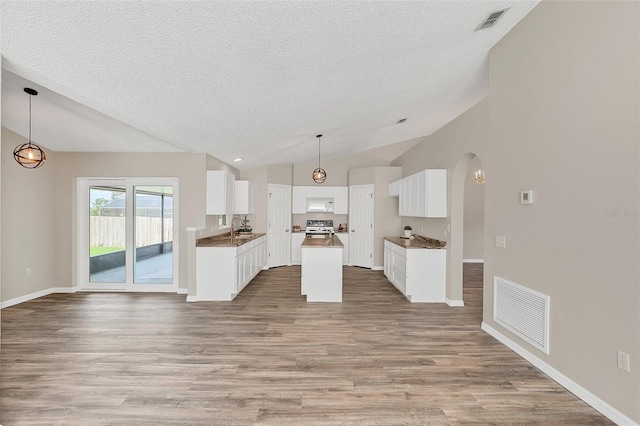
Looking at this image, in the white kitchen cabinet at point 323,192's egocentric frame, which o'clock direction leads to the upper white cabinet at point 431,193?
The upper white cabinet is roughly at 11 o'clock from the white kitchen cabinet.

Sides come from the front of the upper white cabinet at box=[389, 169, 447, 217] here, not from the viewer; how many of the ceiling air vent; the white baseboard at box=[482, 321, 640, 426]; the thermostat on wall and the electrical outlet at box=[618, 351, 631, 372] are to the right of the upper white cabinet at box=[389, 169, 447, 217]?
0

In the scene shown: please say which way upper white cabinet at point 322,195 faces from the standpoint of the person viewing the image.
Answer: facing the viewer

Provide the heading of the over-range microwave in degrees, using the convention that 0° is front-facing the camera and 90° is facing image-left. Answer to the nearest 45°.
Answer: approximately 0°

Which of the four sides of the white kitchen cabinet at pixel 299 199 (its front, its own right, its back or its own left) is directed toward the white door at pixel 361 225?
left

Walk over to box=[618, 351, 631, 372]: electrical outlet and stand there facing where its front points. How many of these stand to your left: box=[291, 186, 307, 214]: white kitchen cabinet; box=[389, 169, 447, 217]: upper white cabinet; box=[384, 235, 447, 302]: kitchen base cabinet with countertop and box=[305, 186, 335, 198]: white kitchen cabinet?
0

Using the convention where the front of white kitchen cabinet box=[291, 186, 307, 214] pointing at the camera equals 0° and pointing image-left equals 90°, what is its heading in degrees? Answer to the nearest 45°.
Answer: approximately 0°

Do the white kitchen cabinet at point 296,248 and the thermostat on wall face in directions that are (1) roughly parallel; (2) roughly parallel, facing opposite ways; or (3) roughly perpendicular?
roughly perpendicular

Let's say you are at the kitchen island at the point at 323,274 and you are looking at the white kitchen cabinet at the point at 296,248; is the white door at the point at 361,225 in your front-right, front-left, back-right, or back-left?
front-right

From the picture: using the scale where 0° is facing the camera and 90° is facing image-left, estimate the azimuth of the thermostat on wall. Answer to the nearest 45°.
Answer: approximately 45°

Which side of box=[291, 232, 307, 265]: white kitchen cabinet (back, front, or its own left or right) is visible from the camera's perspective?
front

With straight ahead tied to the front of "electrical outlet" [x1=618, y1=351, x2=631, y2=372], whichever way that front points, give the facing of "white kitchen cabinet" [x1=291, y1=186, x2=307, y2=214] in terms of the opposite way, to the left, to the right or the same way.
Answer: to the left

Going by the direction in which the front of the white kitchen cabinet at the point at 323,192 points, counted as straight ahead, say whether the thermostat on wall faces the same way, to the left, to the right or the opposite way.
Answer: to the right

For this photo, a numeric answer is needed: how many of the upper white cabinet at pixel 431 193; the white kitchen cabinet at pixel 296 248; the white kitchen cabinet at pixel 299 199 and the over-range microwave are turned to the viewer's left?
1
